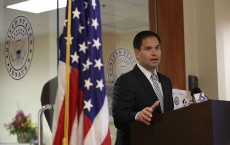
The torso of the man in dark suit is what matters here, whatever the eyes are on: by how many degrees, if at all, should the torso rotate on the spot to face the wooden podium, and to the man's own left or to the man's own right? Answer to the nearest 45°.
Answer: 0° — they already face it

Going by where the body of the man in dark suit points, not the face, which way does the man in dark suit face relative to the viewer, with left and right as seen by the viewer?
facing the viewer and to the right of the viewer
